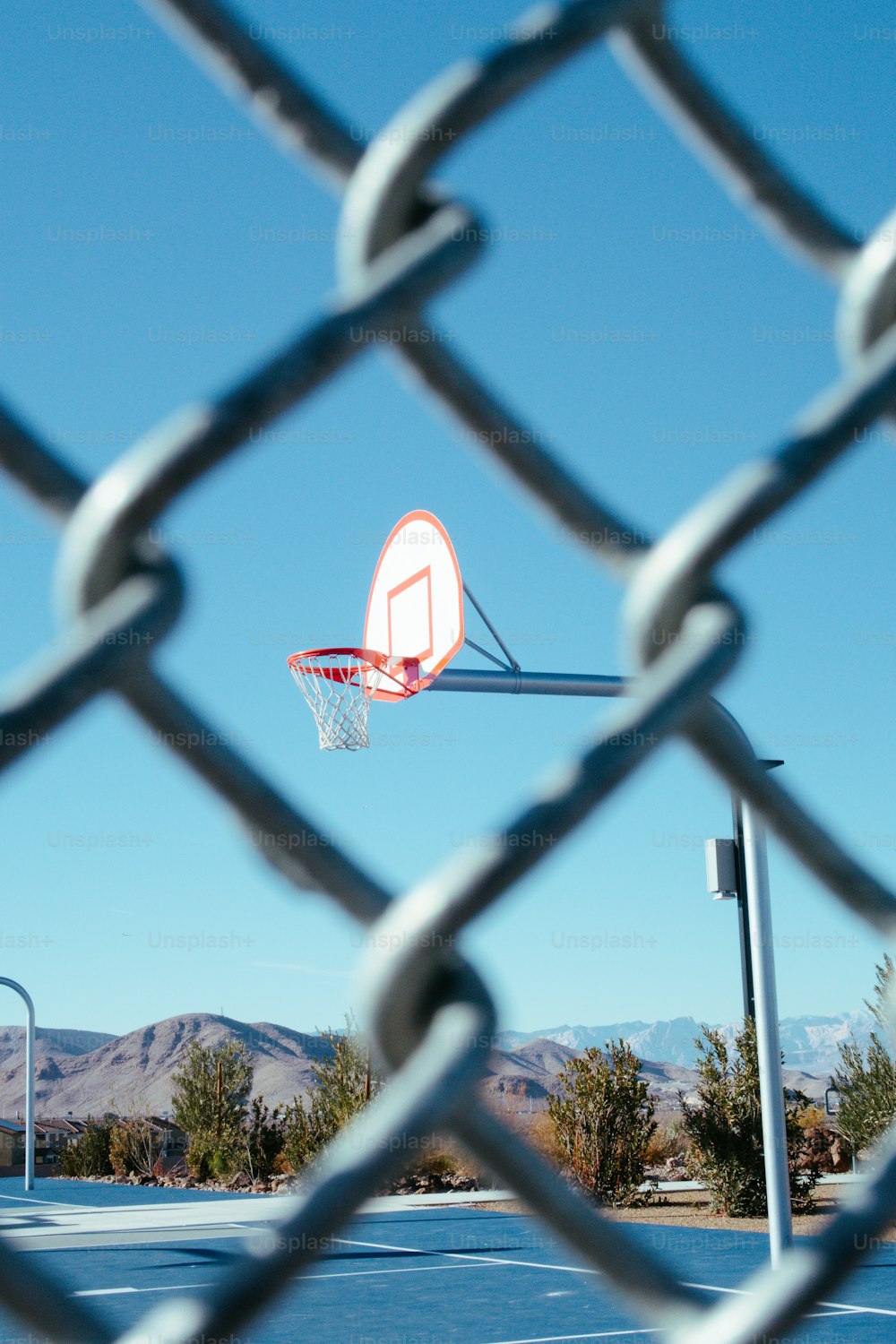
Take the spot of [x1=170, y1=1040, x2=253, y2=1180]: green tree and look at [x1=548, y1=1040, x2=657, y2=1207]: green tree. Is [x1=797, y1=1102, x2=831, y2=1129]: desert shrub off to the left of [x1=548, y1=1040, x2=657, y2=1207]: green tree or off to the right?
left

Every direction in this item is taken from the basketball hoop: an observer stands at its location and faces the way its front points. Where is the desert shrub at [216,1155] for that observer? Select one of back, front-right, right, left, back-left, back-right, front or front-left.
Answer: back-right

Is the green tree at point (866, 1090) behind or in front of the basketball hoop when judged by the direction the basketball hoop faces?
behind

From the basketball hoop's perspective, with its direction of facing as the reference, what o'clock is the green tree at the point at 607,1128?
The green tree is roughly at 5 o'clock from the basketball hoop.

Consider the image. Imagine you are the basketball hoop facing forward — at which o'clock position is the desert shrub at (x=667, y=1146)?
The desert shrub is roughly at 5 o'clock from the basketball hoop.

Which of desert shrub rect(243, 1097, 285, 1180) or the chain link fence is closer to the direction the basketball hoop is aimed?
the chain link fence

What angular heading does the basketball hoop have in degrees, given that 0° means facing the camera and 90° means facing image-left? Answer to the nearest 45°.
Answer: approximately 45°

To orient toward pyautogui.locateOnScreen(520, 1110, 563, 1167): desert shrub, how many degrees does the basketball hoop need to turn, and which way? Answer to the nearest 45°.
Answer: approximately 135° to its right
